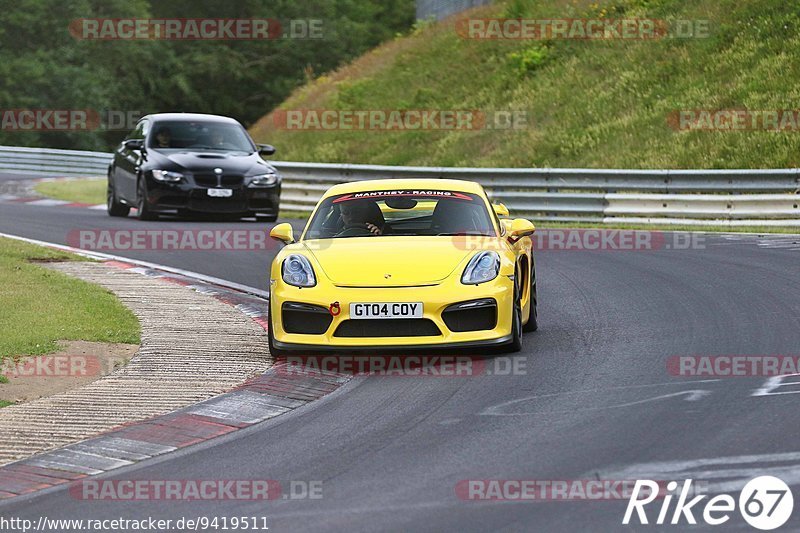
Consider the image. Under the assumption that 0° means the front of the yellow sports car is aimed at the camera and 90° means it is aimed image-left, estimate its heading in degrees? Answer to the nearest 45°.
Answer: approximately 0°

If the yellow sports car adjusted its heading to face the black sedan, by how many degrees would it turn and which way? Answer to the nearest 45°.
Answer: approximately 180°

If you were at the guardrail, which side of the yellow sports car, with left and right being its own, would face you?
back
